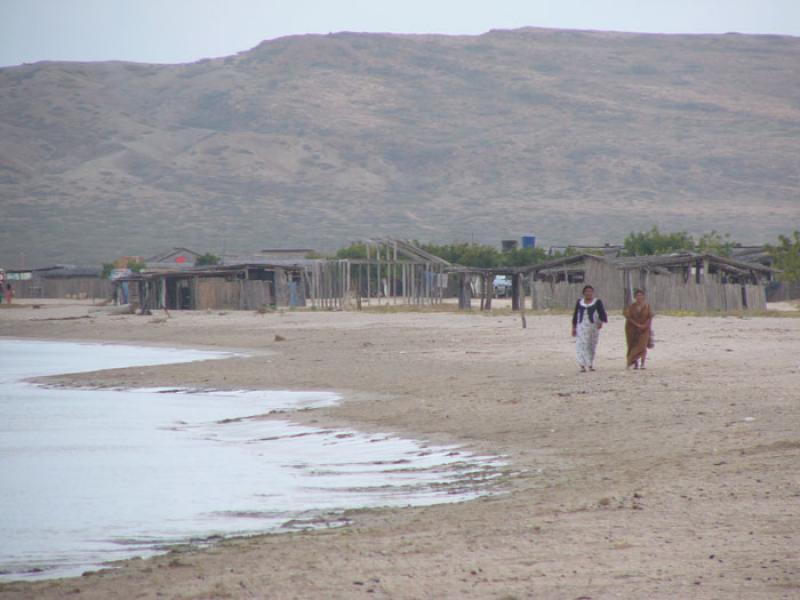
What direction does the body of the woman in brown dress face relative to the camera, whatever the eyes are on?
toward the camera

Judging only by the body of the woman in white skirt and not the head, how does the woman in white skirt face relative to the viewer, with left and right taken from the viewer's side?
facing the viewer

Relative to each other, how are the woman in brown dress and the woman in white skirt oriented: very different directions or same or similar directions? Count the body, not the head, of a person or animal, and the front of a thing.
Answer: same or similar directions

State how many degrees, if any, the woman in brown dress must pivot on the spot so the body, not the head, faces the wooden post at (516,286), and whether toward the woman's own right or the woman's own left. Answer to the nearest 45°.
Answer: approximately 180°

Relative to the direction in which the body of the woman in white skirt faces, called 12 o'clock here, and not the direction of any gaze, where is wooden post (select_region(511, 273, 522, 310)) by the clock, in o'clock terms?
The wooden post is roughly at 6 o'clock from the woman in white skirt.

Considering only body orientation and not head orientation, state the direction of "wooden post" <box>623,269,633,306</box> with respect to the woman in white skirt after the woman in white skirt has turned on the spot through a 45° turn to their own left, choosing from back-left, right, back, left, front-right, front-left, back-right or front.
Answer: back-left

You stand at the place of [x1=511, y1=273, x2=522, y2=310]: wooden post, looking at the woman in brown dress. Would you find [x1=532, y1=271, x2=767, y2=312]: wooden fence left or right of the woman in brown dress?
left

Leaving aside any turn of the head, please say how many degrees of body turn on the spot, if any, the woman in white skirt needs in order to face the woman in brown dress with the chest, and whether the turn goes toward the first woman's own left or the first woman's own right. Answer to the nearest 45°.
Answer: approximately 90° to the first woman's own left

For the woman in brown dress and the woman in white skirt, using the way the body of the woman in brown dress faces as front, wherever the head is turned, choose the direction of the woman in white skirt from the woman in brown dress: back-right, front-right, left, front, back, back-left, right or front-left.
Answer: right

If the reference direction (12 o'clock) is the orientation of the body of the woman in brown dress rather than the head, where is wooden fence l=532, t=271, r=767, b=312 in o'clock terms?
The wooden fence is roughly at 6 o'clock from the woman in brown dress.

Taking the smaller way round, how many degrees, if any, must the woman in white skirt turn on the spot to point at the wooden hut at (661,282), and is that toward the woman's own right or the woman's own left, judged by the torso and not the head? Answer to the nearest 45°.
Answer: approximately 180°

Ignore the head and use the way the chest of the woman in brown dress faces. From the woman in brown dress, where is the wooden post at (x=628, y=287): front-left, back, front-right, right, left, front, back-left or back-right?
back
